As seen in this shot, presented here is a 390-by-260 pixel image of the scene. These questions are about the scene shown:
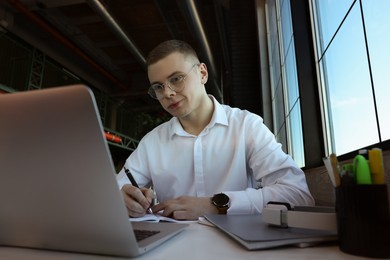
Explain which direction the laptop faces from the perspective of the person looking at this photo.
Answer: facing away from the viewer and to the right of the viewer

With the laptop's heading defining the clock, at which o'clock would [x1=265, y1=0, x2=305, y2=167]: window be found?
The window is roughly at 12 o'clock from the laptop.

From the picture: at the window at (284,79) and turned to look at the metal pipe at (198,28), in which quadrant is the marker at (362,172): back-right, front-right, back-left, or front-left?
back-left

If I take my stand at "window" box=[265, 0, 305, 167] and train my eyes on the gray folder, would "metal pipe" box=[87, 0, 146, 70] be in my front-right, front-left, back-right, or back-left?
back-right

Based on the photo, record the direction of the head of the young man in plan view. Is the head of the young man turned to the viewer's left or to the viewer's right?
to the viewer's left
